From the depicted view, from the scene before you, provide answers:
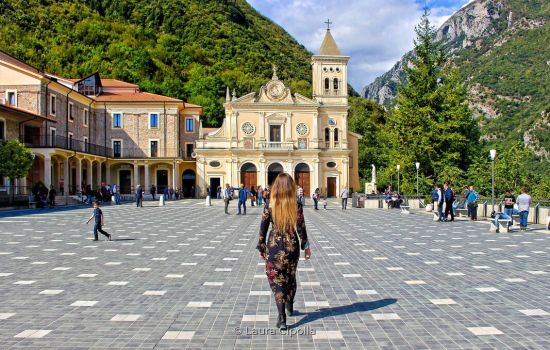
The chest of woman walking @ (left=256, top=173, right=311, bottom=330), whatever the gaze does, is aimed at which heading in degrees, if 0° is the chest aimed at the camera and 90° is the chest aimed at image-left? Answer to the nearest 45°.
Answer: approximately 180°

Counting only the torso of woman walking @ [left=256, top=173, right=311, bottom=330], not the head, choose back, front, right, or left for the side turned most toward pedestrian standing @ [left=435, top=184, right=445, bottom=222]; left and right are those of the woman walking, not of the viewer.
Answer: front

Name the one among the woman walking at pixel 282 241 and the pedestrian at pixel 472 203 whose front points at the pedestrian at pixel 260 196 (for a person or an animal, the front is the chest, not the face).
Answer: the woman walking

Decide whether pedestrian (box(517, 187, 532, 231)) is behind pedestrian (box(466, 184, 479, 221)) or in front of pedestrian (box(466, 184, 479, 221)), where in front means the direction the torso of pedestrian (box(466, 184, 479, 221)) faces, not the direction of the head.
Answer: in front

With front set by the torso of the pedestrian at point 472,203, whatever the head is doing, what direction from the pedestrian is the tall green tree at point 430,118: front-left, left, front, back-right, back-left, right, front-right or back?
back

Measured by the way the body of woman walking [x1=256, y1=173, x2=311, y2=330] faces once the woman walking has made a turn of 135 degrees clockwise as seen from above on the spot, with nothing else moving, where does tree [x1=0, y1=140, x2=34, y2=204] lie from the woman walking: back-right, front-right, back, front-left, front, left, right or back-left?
back

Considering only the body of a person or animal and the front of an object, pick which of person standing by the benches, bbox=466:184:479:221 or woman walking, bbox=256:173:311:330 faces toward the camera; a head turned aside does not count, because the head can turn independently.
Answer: the person standing by the benches

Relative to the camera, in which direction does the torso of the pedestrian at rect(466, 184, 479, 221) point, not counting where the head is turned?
toward the camera

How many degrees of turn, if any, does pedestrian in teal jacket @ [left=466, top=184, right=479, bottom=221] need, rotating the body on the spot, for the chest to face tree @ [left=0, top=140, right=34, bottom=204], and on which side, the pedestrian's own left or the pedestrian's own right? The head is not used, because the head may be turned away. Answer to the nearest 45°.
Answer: approximately 90° to the pedestrian's own right

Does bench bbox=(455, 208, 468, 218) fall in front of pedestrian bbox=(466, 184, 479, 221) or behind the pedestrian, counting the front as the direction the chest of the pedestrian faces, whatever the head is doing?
behind

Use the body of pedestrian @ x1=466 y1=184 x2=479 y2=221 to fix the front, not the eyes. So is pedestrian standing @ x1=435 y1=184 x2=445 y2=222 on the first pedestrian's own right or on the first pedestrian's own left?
on the first pedestrian's own right
